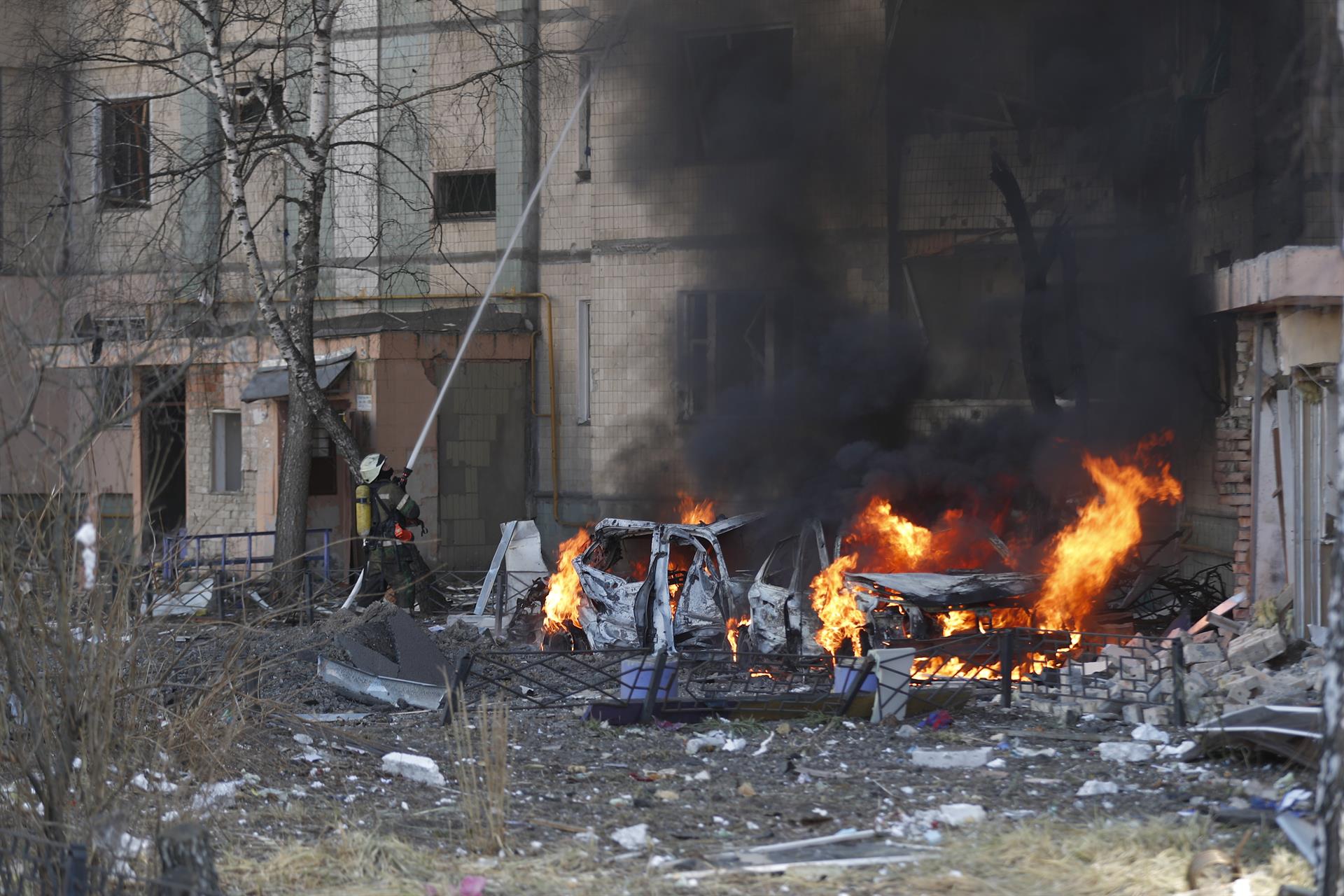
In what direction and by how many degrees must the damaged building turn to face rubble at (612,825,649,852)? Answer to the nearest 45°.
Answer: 0° — it already faces it

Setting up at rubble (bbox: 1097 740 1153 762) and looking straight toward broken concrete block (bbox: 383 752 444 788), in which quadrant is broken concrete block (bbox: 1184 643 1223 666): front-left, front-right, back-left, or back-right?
back-right

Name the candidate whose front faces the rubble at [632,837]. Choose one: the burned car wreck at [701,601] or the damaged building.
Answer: the damaged building

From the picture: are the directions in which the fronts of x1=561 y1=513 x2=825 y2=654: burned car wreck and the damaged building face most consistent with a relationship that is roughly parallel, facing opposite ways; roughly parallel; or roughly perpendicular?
roughly perpendicular

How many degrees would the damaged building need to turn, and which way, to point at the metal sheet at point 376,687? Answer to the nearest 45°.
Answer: approximately 45° to its right

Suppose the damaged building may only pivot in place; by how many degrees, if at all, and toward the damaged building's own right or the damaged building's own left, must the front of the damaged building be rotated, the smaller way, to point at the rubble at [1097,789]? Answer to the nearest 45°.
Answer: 0° — it already faces it

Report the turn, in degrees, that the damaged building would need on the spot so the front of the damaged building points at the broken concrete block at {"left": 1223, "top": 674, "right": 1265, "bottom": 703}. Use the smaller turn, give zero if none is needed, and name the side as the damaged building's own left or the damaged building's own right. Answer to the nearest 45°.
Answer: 0° — it already faces it

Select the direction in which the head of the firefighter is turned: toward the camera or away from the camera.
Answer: away from the camera
